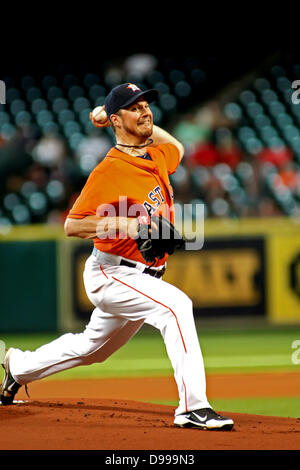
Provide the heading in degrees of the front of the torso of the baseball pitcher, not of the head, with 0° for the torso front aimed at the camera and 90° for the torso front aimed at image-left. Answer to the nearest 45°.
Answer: approximately 315°
